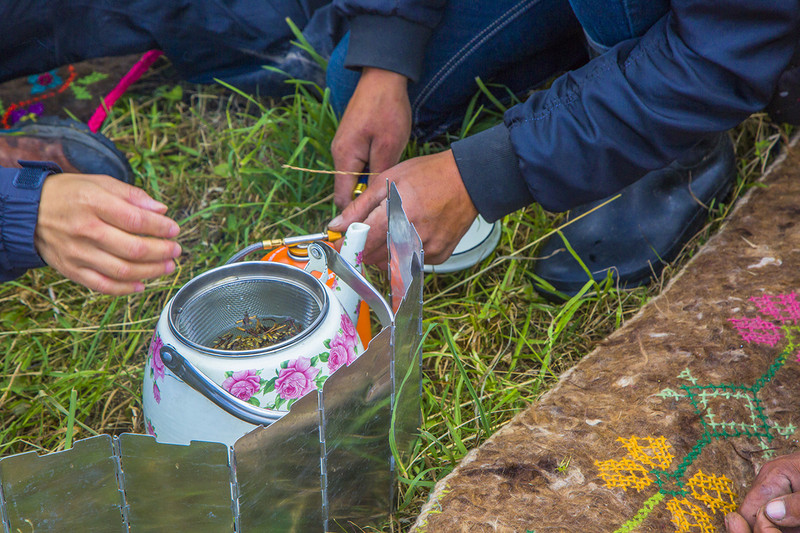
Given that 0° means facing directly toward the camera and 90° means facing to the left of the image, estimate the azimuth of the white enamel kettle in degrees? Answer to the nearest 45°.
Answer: approximately 225°

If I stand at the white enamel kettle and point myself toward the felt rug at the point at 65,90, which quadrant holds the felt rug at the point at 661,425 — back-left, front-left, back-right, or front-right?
back-right

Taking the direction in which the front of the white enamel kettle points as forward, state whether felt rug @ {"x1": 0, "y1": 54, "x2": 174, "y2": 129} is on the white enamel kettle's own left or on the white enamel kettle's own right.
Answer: on the white enamel kettle's own left
